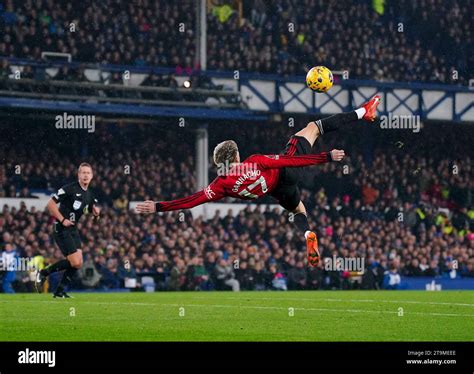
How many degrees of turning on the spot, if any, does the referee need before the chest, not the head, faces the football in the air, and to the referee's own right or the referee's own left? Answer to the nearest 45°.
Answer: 0° — they already face it

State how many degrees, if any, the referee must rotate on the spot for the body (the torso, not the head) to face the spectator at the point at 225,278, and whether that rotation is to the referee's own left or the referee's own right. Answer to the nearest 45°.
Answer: approximately 90° to the referee's own left

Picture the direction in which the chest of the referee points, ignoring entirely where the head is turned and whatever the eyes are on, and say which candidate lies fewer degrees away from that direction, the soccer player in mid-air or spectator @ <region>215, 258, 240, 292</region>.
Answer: the soccer player in mid-air

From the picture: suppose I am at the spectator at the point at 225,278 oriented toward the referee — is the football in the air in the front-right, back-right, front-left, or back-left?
front-left

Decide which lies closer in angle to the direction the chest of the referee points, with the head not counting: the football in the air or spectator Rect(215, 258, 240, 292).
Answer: the football in the air

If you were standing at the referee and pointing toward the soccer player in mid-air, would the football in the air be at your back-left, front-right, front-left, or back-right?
front-left

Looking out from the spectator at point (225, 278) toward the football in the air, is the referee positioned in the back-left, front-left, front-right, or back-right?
front-right

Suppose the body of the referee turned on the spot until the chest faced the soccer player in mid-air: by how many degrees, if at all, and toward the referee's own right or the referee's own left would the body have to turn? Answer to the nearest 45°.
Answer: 0° — they already face them

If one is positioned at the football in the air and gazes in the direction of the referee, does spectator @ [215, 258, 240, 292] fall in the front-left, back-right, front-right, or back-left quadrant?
front-right

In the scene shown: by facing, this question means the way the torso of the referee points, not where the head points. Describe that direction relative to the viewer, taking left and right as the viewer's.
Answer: facing the viewer and to the right of the viewer
